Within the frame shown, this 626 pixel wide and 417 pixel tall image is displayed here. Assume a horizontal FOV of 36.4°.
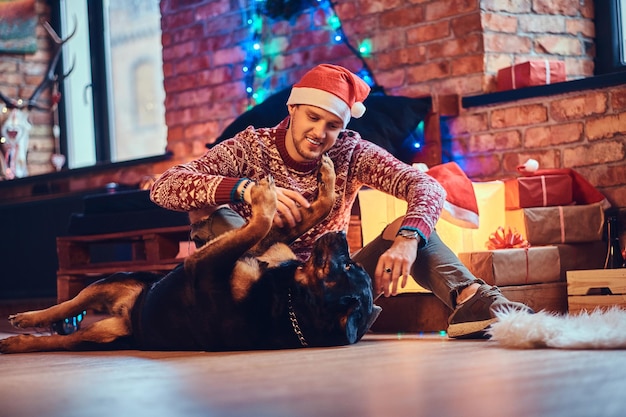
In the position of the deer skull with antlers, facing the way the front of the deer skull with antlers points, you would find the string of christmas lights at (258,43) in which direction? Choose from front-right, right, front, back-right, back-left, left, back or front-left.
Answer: front-left

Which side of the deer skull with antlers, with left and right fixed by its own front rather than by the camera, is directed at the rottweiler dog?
front

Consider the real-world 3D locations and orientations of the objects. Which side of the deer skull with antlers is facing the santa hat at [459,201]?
left

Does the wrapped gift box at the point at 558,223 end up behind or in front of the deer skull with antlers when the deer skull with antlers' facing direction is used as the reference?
in front

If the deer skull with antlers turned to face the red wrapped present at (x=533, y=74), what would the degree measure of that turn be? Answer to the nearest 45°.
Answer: approximately 45° to its left

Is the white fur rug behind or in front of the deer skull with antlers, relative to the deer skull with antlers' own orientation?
in front
